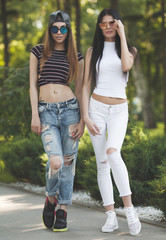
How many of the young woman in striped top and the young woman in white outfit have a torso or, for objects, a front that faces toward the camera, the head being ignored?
2

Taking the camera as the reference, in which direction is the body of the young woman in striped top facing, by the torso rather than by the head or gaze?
toward the camera

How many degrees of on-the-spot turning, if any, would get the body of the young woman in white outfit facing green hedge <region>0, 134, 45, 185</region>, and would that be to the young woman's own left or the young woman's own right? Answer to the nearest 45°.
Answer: approximately 135° to the young woman's own right

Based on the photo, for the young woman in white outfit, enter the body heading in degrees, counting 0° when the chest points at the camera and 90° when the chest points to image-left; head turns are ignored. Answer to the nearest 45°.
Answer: approximately 0°

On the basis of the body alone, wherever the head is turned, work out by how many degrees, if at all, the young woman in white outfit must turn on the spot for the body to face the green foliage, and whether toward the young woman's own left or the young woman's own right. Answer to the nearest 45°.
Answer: approximately 180°

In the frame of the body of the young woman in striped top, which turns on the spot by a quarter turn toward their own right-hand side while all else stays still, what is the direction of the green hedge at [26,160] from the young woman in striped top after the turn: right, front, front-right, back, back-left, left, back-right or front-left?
right

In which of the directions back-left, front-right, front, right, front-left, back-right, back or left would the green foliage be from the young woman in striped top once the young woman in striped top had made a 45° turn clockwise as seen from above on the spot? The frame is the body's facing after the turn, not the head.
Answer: back-right

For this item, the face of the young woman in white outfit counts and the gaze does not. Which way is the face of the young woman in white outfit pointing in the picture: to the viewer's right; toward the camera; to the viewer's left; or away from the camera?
toward the camera

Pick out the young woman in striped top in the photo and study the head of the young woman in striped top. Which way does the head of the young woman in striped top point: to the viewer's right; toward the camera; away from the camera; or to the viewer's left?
toward the camera

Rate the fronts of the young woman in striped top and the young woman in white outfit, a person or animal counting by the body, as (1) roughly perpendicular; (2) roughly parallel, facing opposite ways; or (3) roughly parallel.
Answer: roughly parallel
